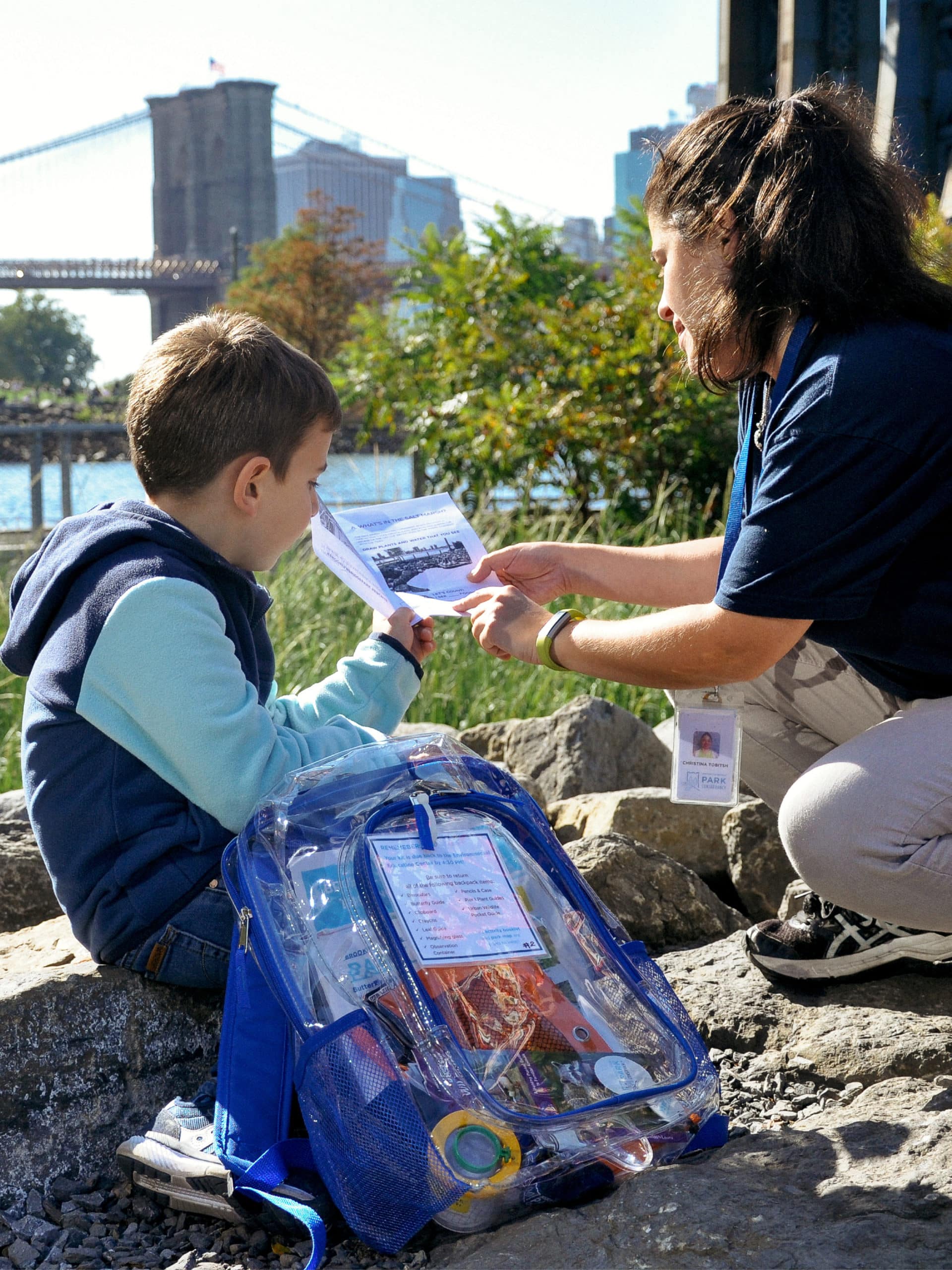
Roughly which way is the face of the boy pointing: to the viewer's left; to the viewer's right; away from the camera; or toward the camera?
to the viewer's right

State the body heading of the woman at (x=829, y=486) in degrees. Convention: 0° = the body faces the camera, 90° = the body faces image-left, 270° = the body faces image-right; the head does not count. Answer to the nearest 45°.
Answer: approximately 90°

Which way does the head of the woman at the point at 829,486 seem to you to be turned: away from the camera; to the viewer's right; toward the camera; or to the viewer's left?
to the viewer's left

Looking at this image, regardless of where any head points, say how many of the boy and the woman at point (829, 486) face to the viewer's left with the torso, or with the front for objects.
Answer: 1

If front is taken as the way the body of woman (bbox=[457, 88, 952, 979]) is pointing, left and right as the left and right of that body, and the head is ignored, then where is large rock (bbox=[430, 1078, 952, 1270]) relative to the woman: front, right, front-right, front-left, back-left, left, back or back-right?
left

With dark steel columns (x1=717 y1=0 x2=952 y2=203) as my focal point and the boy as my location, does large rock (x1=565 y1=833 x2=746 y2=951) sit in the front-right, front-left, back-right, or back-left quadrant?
front-right

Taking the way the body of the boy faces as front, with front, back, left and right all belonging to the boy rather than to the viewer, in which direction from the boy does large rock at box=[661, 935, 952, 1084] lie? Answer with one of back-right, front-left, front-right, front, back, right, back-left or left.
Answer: front

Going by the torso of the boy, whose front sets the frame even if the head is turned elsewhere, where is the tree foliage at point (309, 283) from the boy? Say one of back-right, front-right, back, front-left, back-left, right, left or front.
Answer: left

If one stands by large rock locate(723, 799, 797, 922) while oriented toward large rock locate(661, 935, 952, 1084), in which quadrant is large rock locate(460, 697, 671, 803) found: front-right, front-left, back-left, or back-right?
back-right

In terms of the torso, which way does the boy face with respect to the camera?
to the viewer's right

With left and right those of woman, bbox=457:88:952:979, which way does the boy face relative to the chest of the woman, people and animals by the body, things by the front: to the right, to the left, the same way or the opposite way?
the opposite way
